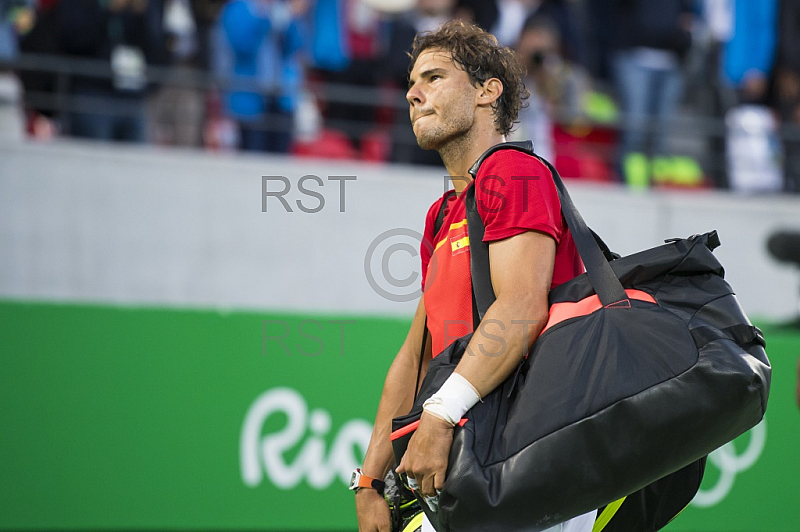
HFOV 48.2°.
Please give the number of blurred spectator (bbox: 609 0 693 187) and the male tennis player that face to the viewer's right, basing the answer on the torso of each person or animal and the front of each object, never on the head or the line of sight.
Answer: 0

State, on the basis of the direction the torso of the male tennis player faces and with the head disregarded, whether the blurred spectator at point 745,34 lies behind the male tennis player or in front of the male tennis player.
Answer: behind

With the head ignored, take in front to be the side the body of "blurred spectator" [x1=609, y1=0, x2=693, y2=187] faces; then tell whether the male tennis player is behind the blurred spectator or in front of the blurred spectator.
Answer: in front

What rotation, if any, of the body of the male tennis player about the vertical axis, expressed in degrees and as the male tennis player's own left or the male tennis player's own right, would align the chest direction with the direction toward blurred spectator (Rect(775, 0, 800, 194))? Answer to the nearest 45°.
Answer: approximately 180°

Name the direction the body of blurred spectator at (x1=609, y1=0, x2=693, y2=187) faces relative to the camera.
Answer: toward the camera

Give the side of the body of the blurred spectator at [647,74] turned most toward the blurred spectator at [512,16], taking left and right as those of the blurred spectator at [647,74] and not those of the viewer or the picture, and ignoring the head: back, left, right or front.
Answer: right

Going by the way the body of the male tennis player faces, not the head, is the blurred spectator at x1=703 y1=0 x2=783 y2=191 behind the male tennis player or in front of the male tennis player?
behind

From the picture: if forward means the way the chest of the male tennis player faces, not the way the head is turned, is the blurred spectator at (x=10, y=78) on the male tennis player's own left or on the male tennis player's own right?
on the male tennis player's own right

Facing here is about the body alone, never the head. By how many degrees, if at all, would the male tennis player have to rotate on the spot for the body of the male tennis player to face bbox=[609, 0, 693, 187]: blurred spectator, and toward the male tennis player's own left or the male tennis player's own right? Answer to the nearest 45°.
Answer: approximately 135° to the male tennis player's own right

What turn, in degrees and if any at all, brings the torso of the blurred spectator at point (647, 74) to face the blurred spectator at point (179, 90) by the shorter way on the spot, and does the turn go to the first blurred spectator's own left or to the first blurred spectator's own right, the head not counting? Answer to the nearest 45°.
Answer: approximately 45° to the first blurred spectator's own right

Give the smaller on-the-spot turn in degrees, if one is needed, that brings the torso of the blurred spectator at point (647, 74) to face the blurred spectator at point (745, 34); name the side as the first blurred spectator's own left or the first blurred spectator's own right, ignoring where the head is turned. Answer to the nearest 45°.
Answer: approximately 135° to the first blurred spectator's own left

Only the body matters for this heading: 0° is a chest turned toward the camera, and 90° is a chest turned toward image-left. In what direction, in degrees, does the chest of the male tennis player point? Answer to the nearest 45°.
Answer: approximately 45°

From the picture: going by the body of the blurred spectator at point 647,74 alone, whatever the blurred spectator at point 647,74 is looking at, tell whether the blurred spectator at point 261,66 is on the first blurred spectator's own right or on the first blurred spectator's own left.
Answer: on the first blurred spectator's own right

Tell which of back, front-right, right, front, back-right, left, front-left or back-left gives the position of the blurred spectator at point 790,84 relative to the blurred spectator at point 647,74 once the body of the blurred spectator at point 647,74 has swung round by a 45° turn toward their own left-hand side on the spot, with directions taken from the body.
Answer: left

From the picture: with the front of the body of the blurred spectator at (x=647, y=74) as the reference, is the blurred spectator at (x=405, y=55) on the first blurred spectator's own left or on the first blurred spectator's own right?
on the first blurred spectator's own right

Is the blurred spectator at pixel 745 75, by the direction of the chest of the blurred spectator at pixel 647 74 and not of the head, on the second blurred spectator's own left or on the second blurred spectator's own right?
on the second blurred spectator's own left
